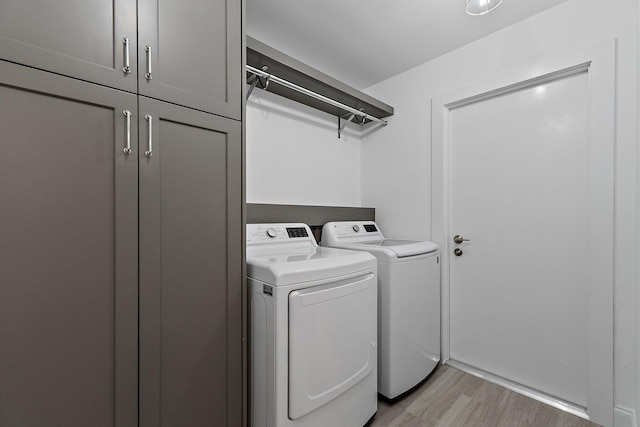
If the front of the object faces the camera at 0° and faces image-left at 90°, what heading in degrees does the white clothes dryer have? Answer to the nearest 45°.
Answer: approximately 315°

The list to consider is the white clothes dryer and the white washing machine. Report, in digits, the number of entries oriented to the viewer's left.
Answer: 0

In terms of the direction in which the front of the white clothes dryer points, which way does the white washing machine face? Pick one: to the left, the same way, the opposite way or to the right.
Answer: the same way

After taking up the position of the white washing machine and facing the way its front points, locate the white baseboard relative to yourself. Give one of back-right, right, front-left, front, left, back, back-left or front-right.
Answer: front-left

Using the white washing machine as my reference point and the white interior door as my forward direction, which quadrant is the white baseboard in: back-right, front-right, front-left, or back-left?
front-right

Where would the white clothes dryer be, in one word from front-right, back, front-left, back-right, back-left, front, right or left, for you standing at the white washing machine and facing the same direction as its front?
right

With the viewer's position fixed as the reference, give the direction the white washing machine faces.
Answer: facing the viewer and to the right of the viewer

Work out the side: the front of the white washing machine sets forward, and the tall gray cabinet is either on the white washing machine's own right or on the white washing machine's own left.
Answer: on the white washing machine's own right

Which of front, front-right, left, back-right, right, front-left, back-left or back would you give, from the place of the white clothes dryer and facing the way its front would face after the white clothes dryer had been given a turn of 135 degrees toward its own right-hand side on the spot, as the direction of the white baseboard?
back

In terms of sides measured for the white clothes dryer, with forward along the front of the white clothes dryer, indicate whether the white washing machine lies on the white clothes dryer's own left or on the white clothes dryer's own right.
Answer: on the white clothes dryer's own left
